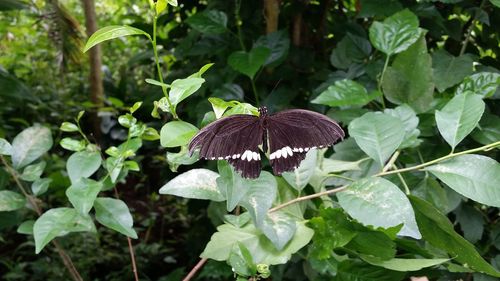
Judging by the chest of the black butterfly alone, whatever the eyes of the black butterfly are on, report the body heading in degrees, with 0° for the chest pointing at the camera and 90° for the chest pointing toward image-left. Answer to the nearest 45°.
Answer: approximately 180°
